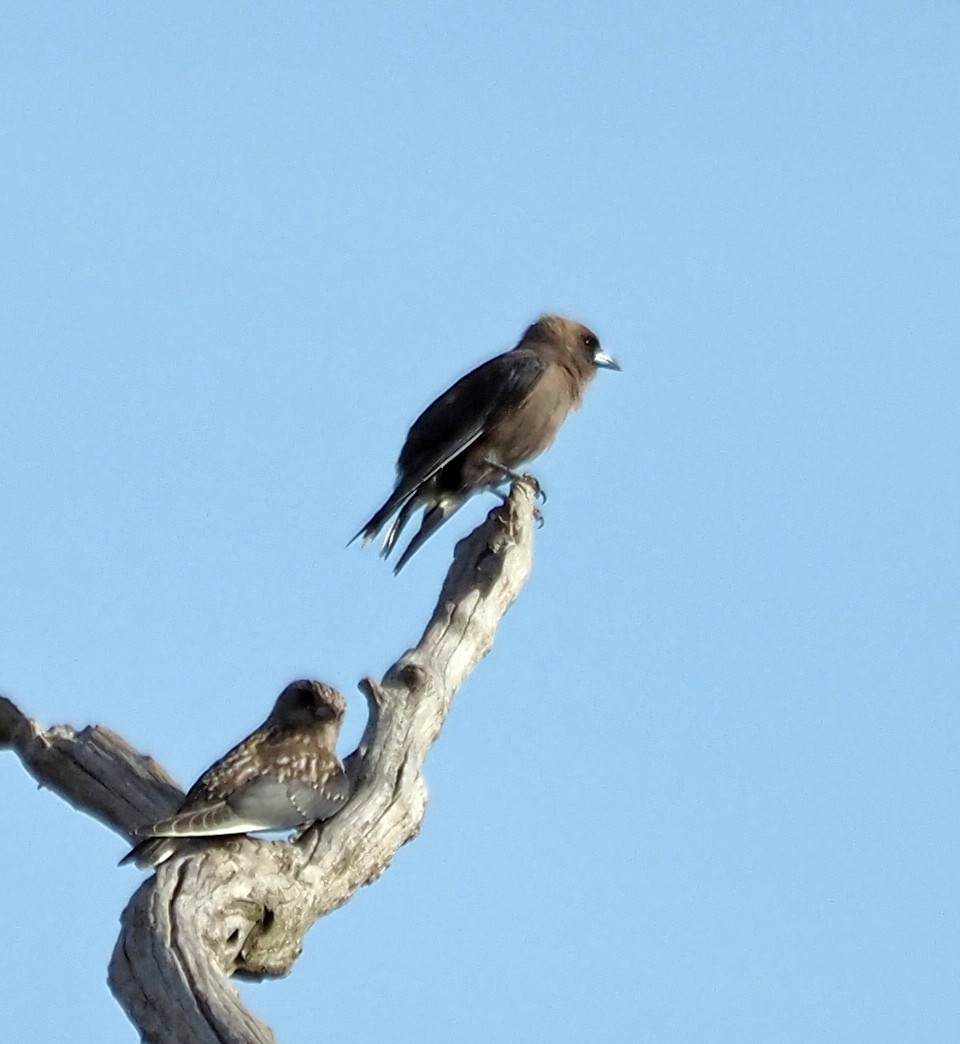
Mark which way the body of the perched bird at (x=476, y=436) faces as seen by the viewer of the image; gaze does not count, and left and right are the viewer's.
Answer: facing to the right of the viewer
